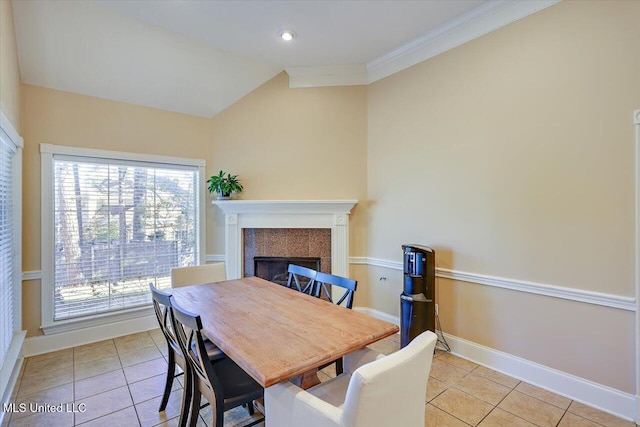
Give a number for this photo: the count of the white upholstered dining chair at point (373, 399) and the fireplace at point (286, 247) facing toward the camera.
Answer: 1

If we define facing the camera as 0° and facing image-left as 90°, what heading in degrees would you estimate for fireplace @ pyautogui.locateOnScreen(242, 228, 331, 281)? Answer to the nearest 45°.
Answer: approximately 0°

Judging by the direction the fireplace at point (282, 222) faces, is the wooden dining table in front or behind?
in front

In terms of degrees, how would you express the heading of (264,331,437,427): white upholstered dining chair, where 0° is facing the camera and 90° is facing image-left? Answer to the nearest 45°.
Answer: approximately 135°

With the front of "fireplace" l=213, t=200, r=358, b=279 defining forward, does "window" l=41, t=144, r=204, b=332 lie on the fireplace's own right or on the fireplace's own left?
on the fireplace's own right
